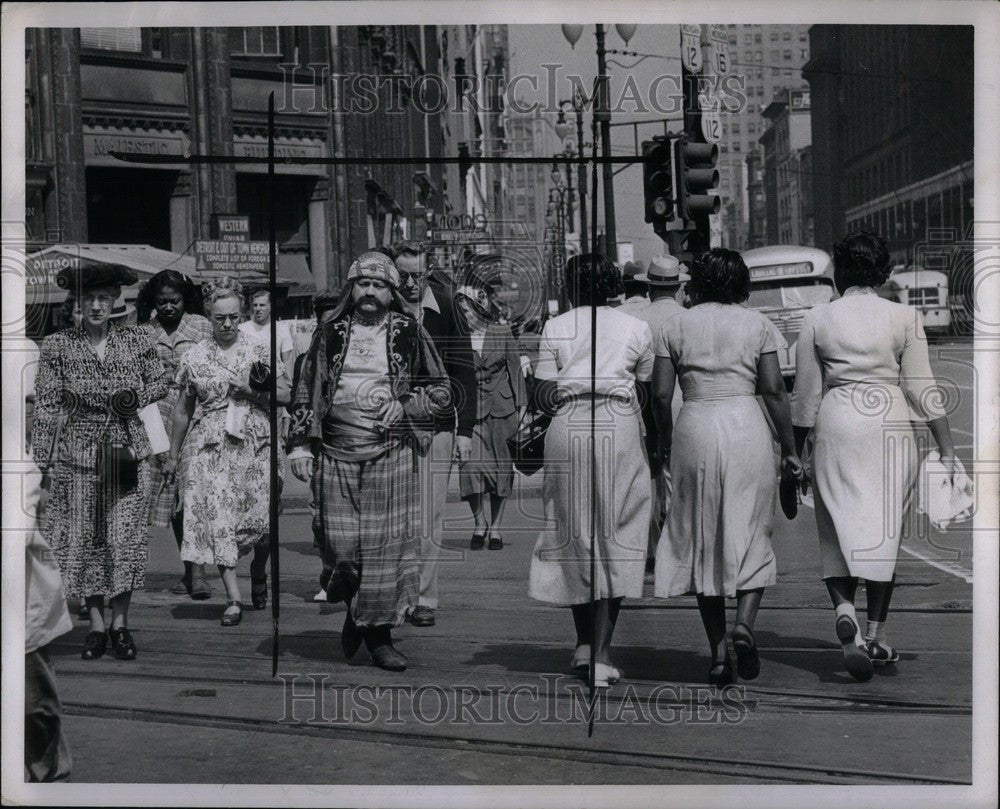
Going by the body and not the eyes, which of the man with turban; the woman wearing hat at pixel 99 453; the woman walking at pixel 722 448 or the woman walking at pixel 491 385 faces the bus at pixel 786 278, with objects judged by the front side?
the woman walking at pixel 722 448

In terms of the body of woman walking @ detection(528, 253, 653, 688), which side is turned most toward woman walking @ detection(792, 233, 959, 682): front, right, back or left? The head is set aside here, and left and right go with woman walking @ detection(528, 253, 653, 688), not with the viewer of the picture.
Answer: right

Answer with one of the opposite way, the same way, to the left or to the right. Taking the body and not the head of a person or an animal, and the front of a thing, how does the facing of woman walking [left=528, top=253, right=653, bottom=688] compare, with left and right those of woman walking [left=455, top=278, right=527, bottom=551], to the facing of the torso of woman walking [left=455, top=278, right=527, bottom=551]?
the opposite way

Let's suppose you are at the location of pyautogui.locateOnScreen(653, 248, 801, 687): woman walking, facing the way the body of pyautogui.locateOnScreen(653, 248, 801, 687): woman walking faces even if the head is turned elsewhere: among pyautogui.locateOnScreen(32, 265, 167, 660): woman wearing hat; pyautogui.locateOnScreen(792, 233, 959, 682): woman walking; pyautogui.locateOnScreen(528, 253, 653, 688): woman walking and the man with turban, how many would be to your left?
3

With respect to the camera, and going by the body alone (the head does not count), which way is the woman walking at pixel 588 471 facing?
away from the camera
